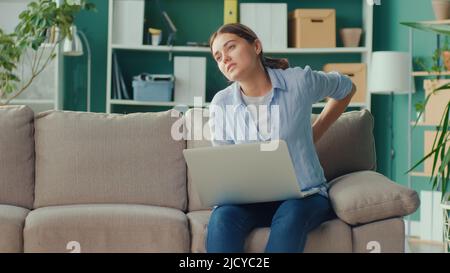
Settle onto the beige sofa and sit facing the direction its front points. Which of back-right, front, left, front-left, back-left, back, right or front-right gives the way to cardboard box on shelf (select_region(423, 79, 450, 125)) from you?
back-left

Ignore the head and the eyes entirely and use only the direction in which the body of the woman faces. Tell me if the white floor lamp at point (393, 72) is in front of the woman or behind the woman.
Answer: behind

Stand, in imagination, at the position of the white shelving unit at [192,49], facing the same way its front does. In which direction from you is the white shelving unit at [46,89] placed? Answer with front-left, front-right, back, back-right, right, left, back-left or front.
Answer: right

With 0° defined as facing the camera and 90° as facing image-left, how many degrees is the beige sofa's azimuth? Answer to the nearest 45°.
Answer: approximately 0°

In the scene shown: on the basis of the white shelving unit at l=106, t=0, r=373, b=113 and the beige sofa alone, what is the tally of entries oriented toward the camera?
2

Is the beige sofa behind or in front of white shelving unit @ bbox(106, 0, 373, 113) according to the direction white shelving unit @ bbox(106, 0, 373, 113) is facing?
in front

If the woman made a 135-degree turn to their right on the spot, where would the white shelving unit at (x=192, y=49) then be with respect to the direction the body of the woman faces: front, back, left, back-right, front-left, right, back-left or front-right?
front

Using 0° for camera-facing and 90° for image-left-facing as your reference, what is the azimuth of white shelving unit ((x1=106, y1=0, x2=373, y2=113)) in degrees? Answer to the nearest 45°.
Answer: approximately 0°

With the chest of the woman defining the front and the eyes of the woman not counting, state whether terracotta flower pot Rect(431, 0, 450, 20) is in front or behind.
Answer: behind

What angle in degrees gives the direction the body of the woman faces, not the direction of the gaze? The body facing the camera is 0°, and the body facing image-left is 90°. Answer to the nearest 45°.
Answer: approximately 45°
